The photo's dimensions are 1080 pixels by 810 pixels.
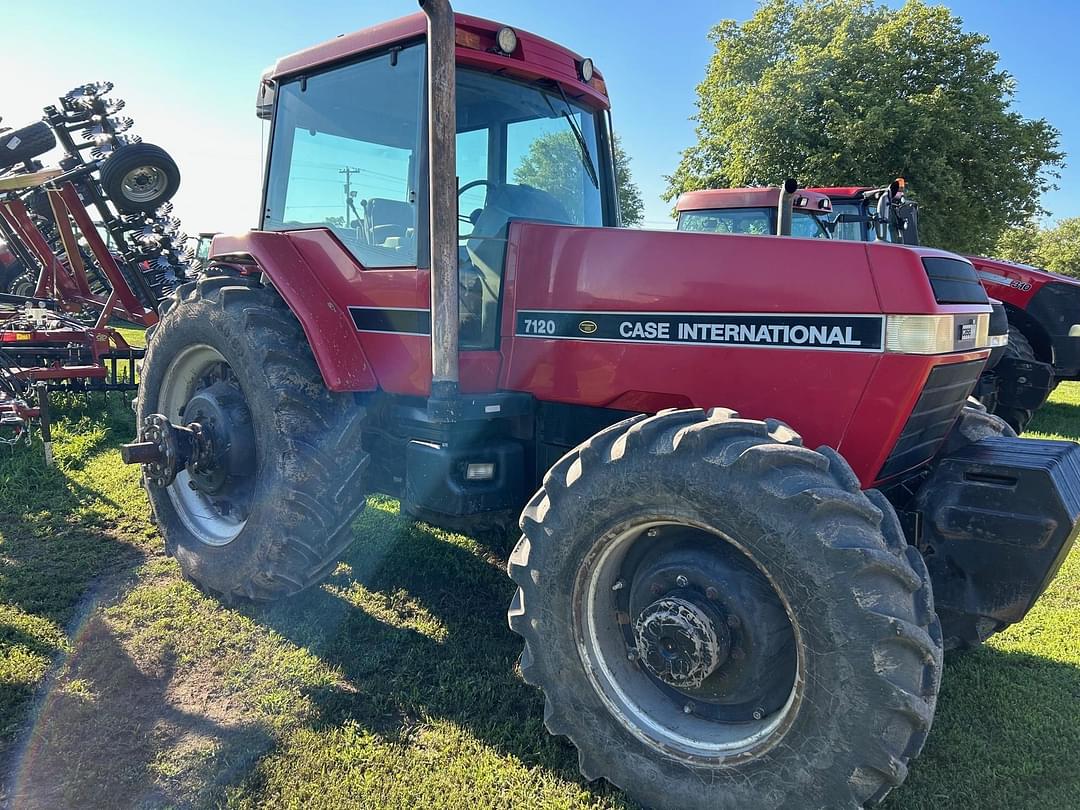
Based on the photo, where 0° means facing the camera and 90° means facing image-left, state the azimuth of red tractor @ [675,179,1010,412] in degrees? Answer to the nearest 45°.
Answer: approximately 315°

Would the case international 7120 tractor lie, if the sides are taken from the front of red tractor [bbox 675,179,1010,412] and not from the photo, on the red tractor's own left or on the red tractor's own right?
on the red tractor's own right

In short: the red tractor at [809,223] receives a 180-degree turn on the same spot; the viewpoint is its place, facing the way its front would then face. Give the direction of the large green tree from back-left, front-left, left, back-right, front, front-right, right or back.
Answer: front-right

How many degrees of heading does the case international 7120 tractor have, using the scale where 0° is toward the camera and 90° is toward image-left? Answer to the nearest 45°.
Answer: approximately 315°

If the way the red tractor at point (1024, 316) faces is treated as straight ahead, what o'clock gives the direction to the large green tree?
The large green tree is roughly at 9 o'clock from the red tractor.

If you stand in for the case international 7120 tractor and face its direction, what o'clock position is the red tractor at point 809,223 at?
The red tractor is roughly at 8 o'clock from the case international 7120 tractor.

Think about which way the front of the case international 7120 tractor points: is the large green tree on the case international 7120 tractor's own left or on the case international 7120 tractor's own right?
on the case international 7120 tractor's own left

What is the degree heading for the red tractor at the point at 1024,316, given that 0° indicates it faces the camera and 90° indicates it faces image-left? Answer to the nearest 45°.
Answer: approximately 315°
